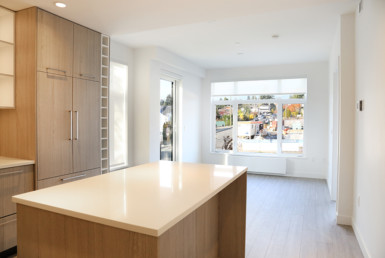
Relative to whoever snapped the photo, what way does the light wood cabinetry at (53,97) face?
facing the viewer and to the right of the viewer

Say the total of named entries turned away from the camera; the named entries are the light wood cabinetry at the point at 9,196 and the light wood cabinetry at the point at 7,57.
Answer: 0

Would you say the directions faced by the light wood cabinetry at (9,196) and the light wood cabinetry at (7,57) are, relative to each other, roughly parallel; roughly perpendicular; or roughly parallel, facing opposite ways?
roughly parallel

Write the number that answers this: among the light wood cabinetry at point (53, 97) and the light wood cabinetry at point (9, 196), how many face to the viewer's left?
0

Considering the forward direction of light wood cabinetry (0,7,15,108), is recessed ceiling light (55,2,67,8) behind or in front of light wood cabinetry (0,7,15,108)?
in front

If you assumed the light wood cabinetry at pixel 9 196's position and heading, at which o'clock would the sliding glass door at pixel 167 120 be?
The sliding glass door is roughly at 9 o'clock from the light wood cabinetry.

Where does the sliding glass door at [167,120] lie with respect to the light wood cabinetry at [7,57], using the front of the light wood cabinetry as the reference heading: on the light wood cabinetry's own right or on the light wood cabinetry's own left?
on the light wood cabinetry's own left

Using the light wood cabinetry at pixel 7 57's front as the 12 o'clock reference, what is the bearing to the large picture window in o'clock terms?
The large picture window is roughly at 10 o'clock from the light wood cabinetry.

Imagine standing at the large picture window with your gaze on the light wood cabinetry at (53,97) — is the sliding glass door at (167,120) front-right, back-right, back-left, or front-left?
front-right
